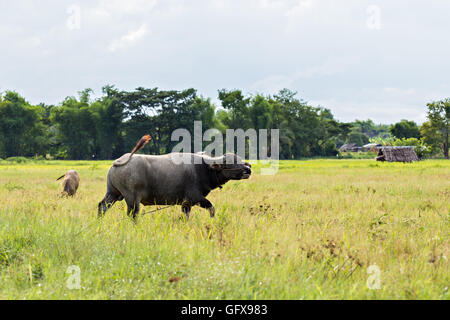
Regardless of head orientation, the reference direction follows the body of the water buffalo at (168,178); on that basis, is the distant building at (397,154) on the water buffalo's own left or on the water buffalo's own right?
on the water buffalo's own left

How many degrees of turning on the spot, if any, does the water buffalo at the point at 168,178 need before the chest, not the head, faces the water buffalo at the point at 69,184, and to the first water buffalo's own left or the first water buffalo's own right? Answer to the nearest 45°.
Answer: approximately 135° to the first water buffalo's own left

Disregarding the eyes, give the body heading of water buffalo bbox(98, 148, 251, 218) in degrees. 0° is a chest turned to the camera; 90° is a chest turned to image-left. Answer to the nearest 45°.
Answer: approximately 270°

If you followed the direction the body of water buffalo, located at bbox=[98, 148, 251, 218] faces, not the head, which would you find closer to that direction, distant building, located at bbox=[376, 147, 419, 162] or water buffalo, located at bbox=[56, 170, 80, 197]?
the distant building
